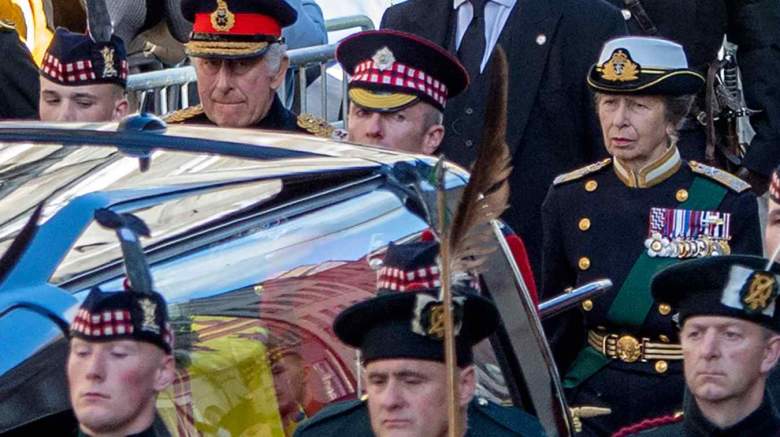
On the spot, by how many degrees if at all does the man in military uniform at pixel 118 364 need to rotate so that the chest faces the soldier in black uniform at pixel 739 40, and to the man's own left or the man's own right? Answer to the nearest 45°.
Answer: approximately 180°

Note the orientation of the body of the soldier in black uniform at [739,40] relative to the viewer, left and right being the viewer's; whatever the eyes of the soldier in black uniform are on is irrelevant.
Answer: facing the viewer and to the left of the viewer

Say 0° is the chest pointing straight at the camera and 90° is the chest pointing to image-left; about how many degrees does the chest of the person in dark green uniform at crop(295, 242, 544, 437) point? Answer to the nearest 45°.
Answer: approximately 45°

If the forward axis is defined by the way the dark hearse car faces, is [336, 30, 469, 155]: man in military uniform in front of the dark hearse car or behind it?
behind

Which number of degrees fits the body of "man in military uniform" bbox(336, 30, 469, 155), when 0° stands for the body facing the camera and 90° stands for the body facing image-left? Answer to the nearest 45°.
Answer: approximately 45°

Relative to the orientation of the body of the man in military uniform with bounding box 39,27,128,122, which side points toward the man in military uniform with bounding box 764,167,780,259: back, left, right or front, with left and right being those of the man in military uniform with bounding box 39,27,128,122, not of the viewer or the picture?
left

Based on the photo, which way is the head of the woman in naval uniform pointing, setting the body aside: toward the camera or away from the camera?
toward the camera

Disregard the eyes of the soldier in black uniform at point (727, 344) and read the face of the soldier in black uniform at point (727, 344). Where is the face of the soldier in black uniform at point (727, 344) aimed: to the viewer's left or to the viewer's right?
to the viewer's left

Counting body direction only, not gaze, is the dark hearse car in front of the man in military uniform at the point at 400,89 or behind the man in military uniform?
in front

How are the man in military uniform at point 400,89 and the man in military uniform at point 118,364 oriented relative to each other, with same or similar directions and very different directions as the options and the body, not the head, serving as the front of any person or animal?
same or similar directions

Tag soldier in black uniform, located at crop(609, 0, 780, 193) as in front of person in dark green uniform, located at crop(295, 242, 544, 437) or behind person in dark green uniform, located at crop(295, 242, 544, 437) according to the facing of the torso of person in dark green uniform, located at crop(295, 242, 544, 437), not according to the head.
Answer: behind

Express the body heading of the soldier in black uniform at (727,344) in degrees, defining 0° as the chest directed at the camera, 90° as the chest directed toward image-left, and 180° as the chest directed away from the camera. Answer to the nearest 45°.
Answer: approximately 45°
